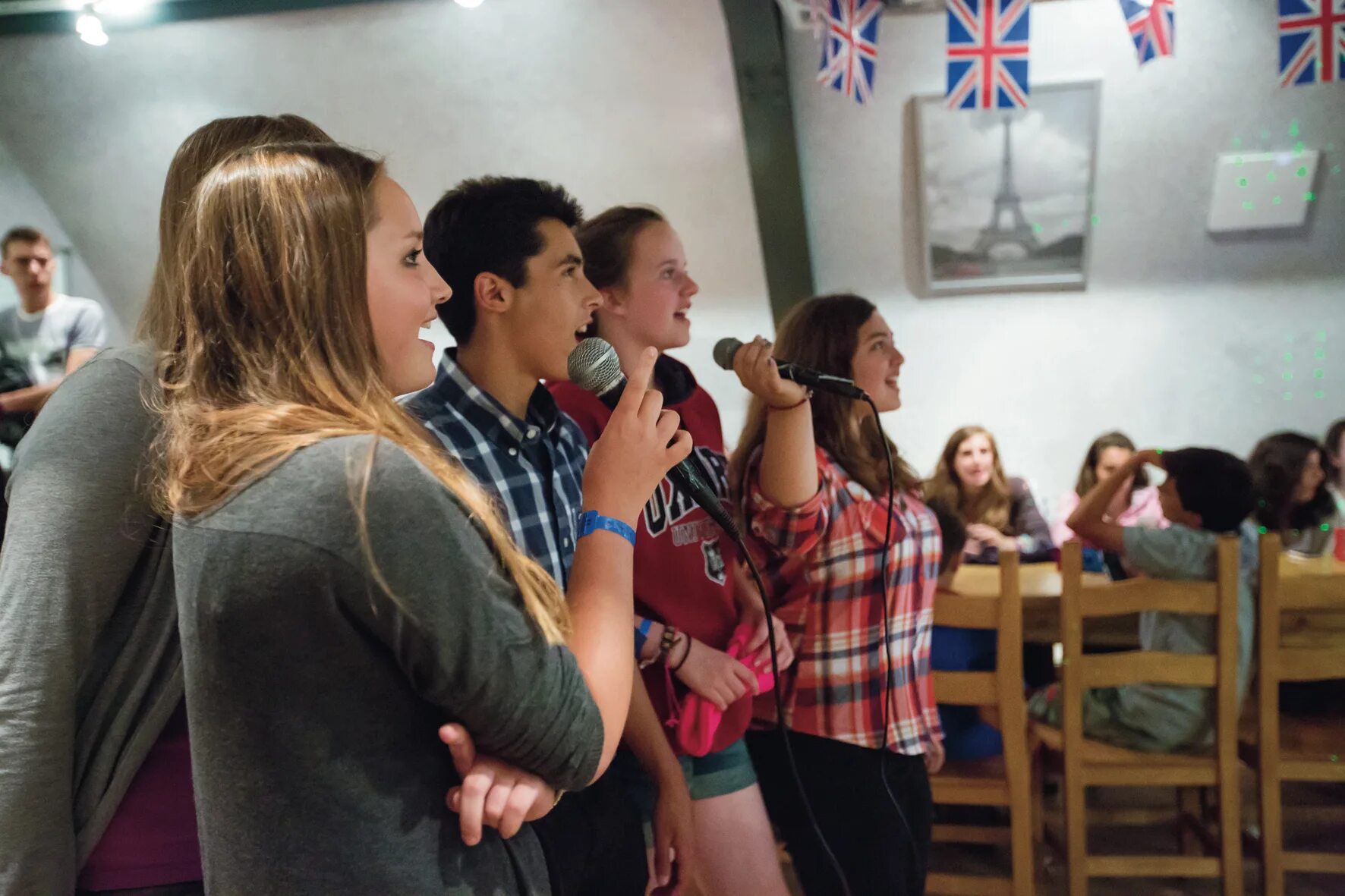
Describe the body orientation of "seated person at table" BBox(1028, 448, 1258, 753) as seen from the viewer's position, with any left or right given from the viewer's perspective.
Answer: facing to the left of the viewer

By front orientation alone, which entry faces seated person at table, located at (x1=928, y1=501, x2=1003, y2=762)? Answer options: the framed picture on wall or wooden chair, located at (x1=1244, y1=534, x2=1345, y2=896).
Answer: the framed picture on wall

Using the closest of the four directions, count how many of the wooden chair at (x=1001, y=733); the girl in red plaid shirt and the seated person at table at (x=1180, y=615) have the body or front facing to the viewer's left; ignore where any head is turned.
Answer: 1

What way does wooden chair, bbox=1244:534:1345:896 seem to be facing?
away from the camera

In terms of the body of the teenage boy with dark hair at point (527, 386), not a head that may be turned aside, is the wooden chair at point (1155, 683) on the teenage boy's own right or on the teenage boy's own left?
on the teenage boy's own left

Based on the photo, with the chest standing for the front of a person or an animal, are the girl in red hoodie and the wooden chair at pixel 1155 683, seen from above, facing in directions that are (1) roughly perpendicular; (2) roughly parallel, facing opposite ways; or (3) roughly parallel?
roughly perpendicular

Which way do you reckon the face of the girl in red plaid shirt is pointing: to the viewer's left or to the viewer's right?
to the viewer's right

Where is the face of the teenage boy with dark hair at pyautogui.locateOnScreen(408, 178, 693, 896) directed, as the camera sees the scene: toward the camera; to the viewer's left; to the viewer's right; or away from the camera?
to the viewer's right

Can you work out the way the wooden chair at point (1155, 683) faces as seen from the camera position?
facing away from the viewer

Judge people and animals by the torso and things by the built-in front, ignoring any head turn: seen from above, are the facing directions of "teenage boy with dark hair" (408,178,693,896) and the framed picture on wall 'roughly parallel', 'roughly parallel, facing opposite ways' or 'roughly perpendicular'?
roughly perpendicular

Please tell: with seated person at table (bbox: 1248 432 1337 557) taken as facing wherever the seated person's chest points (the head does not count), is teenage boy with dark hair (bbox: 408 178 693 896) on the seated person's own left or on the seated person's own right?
on the seated person's own right

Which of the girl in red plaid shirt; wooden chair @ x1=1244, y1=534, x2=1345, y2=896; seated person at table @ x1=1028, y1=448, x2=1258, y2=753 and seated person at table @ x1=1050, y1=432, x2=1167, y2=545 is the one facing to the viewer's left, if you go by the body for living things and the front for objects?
seated person at table @ x1=1028, y1=448, x2=1258, y2=753

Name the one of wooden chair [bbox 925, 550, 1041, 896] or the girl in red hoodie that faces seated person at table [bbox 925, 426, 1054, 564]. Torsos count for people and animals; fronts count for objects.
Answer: the wooden chair

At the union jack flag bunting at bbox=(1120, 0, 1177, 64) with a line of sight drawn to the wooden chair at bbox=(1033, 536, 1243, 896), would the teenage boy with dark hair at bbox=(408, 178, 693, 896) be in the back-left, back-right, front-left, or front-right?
front-right

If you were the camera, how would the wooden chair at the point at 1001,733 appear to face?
facing away from the viewer
